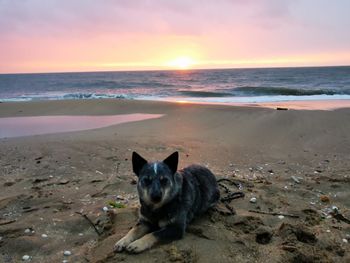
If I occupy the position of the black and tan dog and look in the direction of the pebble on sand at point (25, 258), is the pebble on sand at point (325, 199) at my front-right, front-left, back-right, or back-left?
back-right

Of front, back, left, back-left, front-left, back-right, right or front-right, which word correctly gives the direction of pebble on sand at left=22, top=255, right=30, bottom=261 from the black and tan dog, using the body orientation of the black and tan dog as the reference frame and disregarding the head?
front-right

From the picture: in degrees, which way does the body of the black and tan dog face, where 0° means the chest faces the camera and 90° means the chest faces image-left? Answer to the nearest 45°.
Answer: approximately 45°

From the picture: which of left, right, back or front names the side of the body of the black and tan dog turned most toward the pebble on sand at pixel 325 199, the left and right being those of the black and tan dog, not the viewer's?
back

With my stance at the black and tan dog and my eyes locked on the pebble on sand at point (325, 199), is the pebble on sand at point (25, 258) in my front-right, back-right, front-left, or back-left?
back-left

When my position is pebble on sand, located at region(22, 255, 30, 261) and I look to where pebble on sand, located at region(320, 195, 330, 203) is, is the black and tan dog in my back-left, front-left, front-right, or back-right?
front-right
